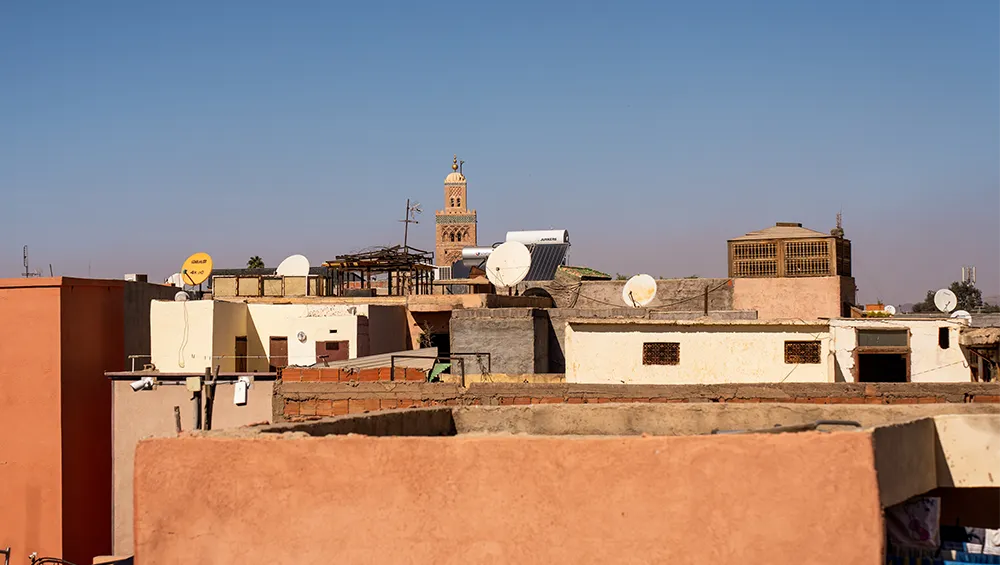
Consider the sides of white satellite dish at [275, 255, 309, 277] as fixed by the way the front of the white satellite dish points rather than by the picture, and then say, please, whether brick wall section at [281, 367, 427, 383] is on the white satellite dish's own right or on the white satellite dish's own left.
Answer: on the white satellite dish's own left

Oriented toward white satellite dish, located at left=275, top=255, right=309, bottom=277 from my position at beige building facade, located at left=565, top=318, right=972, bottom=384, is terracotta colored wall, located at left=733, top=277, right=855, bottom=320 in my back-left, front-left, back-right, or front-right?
front-right

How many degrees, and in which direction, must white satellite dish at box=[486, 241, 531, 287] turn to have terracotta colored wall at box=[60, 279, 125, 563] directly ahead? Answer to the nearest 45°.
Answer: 0° — it already faces it

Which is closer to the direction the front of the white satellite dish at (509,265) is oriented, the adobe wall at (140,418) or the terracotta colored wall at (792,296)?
the adobe wall

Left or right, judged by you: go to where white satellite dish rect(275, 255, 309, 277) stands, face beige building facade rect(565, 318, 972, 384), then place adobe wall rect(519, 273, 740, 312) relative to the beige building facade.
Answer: left

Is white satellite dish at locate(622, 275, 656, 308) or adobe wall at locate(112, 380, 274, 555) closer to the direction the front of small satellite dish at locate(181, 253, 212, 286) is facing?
the adobe wall

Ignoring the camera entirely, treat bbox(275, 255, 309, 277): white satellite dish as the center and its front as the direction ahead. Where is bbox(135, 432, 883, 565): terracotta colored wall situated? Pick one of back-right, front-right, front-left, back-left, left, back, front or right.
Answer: front-left

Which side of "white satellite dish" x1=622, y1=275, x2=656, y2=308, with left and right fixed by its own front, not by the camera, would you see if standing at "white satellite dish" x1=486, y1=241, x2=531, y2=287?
right

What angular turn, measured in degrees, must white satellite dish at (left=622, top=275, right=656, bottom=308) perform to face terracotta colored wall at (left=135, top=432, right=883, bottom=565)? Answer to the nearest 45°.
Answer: approximately 45° to its left

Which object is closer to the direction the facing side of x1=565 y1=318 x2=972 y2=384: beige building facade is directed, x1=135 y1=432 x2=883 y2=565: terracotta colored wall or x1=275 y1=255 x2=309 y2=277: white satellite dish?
the terracotta colored wall

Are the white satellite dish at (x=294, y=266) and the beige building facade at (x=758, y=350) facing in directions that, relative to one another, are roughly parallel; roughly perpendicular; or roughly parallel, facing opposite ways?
roughly parallel

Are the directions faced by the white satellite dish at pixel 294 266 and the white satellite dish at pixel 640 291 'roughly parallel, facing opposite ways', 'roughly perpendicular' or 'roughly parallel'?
roughly parallel

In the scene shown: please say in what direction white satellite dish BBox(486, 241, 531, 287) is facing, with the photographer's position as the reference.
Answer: facing the viewer and to the left of the viewer

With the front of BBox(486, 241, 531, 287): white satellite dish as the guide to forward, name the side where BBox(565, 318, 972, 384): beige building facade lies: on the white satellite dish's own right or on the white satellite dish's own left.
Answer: on the white satellite dish's own left

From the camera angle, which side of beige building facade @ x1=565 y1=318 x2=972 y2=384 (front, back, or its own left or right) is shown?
front

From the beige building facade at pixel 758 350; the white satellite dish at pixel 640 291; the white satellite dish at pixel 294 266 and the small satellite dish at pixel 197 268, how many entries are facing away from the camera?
0

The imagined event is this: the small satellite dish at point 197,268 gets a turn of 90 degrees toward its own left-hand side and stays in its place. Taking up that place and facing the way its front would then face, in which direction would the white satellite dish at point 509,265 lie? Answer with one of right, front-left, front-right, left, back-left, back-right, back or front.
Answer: front-left

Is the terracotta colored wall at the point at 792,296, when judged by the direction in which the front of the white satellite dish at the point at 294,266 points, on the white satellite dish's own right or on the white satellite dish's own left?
on the white satellite dish's own left
